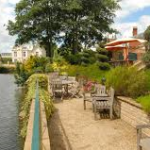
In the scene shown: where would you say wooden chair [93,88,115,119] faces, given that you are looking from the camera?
facing to the left of the viewer

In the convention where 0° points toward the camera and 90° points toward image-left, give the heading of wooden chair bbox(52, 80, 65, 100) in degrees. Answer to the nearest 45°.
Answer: approximately 225°

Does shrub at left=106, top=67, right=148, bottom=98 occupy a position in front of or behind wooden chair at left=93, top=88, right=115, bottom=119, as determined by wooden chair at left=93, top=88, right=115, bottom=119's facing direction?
behind

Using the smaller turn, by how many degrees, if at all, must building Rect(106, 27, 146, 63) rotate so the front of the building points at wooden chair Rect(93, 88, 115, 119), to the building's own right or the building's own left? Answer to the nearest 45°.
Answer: approximately 45° to the building's own left

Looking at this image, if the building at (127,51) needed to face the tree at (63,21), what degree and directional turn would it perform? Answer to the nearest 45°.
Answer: approximately 90° to its right

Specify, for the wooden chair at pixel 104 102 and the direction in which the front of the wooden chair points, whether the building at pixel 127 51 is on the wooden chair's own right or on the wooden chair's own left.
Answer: on the wooden chair's own right

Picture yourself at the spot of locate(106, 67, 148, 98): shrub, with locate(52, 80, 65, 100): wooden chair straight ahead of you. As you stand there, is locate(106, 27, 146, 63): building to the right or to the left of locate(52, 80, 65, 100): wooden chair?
right
